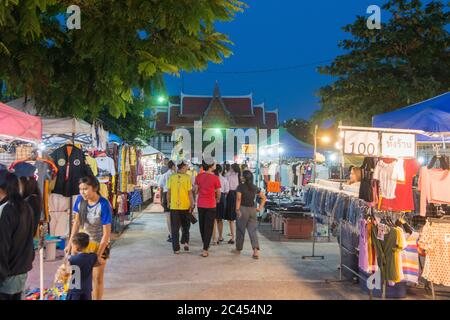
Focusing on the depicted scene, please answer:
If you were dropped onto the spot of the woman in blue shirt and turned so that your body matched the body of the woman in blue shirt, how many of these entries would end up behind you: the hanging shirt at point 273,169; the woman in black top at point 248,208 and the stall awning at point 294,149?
3

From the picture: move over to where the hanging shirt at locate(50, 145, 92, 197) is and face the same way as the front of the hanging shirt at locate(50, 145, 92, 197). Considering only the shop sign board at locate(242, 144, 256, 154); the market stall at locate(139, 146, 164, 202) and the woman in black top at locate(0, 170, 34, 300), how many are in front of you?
1

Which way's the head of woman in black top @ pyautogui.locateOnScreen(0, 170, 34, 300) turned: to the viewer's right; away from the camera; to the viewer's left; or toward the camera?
away from the camera

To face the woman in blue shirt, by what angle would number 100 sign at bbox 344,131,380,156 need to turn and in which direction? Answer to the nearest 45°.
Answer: approximately 45° to its right

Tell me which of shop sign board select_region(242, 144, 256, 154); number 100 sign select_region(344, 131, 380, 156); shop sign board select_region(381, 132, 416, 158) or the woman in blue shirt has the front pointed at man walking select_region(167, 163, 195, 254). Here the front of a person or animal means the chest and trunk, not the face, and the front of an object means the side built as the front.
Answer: shop sign board select_region(242, 144, 256, 154)

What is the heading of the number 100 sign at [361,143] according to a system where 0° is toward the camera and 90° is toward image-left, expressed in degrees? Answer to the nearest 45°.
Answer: approximately 0°

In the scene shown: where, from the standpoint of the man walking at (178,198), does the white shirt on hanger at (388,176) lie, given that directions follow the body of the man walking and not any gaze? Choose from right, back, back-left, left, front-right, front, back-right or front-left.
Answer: back-right

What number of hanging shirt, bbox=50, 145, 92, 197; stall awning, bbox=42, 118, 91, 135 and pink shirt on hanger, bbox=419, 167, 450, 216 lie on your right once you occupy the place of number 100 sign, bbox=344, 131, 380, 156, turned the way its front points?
2

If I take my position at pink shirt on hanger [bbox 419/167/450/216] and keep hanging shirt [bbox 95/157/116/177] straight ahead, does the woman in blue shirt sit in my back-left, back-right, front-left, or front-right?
front-left

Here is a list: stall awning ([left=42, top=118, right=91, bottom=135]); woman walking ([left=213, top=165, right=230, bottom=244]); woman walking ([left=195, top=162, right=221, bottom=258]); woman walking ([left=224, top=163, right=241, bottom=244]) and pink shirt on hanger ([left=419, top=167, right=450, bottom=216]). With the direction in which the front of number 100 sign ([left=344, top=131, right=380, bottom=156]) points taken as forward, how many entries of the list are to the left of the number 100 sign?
1

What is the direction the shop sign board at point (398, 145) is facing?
toward the camera

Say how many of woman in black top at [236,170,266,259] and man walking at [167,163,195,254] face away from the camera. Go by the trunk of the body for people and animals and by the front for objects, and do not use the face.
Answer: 2

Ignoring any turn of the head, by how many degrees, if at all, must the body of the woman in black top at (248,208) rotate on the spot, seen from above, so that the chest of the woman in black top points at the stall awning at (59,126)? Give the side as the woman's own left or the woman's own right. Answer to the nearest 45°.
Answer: approximately 135° to the woman's own left

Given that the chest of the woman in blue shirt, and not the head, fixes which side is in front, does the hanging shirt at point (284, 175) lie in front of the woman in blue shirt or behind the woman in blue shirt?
behind

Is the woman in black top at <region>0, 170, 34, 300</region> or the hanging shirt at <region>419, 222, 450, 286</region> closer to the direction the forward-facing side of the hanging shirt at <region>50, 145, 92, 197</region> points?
the woman in black top

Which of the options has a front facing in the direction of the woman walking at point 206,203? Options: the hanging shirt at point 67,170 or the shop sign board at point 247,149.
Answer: the shop sign board

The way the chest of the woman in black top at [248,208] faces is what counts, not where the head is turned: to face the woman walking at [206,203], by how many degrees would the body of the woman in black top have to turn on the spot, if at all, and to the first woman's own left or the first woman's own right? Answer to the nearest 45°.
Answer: approximately 90° to the first woman's own left
